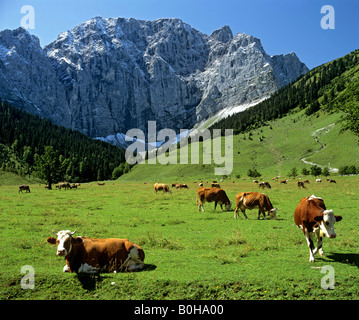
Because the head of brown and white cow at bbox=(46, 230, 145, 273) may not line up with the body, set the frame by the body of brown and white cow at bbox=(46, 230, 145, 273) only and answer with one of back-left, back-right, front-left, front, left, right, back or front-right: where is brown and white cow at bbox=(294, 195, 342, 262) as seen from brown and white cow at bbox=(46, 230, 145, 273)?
back

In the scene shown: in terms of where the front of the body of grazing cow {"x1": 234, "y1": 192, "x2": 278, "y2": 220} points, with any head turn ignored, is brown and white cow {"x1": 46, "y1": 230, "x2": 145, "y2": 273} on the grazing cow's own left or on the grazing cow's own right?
on the grazing cow's own right

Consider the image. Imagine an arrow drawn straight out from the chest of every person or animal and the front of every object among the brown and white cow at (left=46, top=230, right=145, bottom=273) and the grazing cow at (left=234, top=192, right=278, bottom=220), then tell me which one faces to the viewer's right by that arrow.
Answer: the grazing cow

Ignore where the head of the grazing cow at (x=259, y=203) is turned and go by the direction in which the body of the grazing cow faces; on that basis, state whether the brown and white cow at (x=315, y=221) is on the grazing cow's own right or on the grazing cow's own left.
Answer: on the grazing cow's own right

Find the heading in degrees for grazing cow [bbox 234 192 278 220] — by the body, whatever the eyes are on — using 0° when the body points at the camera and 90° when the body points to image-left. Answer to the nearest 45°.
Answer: approximately 270°

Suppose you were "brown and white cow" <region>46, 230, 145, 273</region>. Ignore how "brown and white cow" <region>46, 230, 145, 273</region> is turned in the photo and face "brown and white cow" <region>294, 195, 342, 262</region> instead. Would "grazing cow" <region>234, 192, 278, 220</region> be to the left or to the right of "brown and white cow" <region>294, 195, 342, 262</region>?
left

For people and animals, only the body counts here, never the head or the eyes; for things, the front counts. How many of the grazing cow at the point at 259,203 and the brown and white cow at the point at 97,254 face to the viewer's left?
1

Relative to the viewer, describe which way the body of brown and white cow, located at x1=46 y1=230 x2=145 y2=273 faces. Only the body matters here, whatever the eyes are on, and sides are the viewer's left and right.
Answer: facing to the left of the viewer
